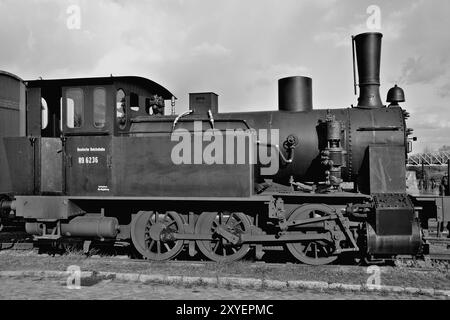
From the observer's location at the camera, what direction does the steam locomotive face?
facing to the right of the viewer
